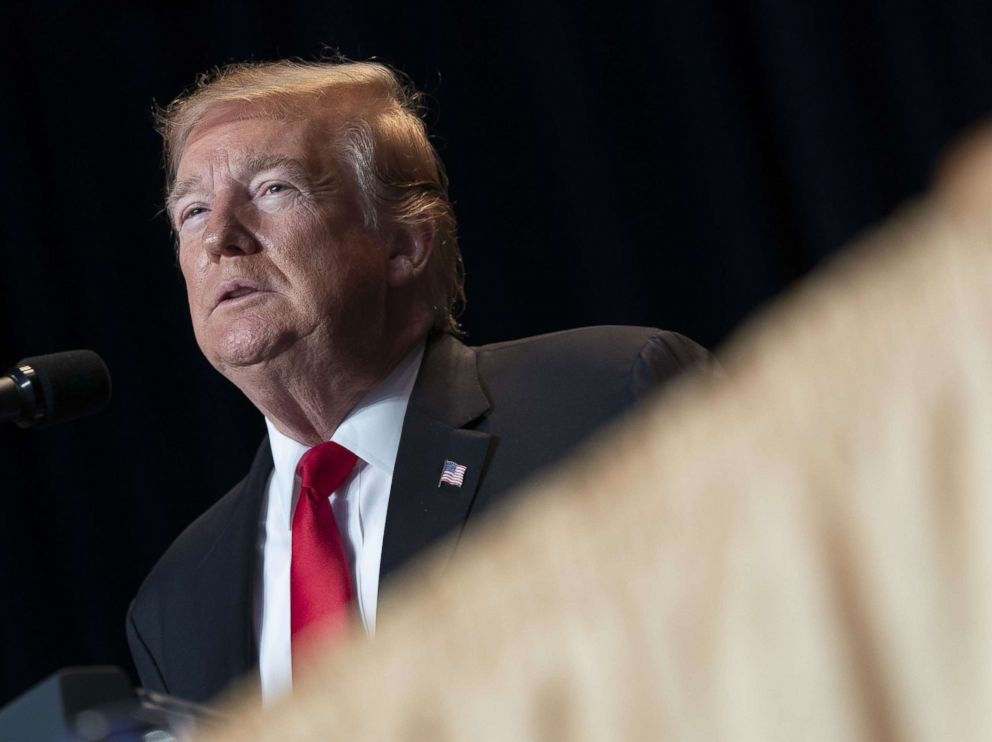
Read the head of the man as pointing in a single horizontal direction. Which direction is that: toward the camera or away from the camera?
toward the camera

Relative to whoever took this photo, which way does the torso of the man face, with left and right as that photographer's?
facing the viewer and to the left of the viewer

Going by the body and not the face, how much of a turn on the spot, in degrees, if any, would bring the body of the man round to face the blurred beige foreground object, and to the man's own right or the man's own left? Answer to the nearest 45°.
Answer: approximately 45° to the man's own left

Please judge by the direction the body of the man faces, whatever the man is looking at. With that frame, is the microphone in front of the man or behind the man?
in front

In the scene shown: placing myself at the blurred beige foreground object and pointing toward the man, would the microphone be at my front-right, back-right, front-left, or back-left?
front-left
